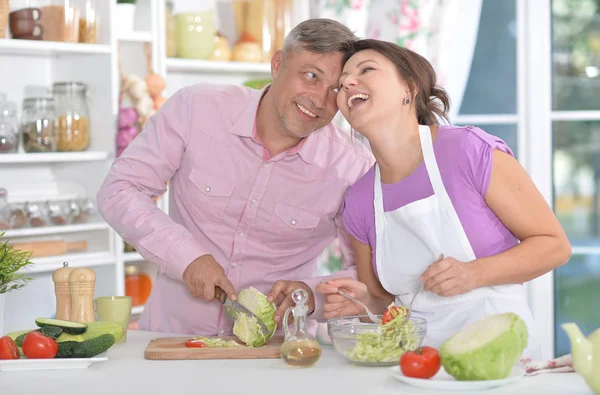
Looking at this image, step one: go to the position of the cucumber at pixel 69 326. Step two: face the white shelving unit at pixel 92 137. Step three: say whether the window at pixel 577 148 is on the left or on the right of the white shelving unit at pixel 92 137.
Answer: right

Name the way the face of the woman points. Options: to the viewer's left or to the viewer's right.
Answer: to the viewer's left

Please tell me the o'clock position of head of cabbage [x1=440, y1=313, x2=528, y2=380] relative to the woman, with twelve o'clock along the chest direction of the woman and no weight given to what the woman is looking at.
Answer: The head of cabbage is roughly at 10 o'clock from the woman.

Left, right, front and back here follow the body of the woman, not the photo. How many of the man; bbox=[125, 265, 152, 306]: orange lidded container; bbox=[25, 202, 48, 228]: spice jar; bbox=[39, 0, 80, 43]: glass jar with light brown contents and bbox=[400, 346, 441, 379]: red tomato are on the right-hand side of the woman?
4

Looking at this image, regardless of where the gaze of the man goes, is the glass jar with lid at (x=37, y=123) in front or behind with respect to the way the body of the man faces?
behind

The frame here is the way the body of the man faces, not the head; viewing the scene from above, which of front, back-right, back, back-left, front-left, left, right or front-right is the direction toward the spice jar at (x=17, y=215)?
back-right

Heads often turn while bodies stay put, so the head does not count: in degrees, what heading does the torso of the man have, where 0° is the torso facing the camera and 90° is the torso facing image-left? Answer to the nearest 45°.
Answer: approximately 0°

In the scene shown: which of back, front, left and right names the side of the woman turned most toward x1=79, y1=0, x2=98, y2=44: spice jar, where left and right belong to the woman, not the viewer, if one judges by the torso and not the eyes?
right

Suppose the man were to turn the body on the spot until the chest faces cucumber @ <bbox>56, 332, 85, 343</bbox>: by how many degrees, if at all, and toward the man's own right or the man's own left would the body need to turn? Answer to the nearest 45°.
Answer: approximately 45° to the man's own right

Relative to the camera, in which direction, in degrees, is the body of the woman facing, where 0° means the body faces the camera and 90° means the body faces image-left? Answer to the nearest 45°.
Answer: approximately 45°
